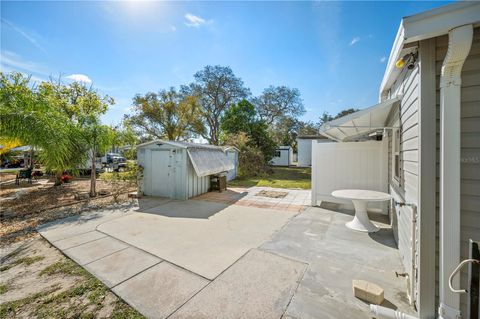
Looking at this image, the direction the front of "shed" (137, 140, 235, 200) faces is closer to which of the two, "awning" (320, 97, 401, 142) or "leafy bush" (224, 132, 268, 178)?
the awning

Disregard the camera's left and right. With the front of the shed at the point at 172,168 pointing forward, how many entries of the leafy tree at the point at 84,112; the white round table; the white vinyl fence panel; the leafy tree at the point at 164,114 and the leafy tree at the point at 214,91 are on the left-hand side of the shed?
2

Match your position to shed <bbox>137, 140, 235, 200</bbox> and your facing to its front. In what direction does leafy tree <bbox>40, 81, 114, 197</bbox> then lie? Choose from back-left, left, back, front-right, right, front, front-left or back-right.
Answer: right

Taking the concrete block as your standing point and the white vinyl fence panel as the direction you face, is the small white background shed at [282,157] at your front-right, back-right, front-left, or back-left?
front-left

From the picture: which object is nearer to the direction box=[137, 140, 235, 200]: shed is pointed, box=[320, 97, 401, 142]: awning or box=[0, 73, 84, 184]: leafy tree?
the leafy tree

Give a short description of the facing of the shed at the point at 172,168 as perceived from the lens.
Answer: facing the viewer and to the left of the viewer

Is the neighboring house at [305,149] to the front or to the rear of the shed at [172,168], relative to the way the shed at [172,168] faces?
to the rear

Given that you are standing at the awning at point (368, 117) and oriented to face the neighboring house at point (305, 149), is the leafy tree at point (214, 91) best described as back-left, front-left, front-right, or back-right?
front-left

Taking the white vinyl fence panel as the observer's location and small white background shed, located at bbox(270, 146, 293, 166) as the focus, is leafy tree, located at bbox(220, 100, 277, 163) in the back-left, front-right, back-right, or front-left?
front-left

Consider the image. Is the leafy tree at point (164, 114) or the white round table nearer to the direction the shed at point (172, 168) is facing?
the white round table

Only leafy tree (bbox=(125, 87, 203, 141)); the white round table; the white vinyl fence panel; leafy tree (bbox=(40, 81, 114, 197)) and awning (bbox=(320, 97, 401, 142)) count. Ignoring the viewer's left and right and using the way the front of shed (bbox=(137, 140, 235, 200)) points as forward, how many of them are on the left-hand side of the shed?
3

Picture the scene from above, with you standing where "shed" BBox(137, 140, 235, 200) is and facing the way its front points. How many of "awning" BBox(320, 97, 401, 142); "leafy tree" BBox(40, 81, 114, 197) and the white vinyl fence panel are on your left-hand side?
2

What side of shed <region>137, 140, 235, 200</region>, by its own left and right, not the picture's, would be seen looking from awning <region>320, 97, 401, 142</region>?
left

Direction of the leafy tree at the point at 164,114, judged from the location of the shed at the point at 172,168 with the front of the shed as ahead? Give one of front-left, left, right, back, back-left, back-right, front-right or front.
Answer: back-right

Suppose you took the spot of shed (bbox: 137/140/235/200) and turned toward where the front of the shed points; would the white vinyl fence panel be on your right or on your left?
on your left

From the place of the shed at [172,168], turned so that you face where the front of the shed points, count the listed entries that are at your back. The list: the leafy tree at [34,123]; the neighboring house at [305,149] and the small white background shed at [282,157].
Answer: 2

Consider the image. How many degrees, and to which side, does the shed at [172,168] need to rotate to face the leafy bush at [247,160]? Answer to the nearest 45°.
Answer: approximately 180°

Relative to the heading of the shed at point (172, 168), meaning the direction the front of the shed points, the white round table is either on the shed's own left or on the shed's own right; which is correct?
on the shed's own left
